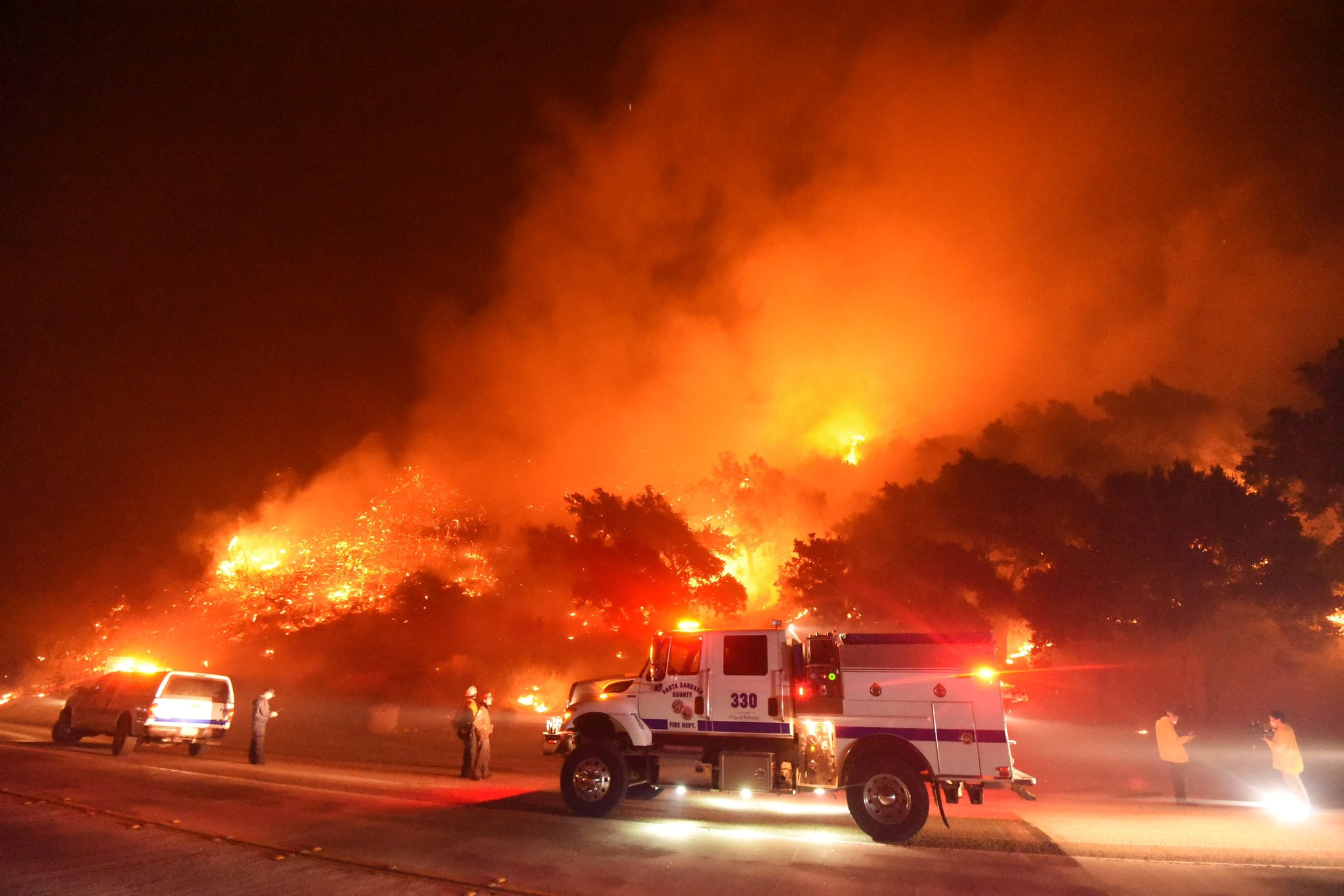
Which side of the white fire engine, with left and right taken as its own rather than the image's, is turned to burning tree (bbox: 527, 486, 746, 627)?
right

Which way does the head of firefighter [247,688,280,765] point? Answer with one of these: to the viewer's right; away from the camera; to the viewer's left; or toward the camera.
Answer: to the viewer's right

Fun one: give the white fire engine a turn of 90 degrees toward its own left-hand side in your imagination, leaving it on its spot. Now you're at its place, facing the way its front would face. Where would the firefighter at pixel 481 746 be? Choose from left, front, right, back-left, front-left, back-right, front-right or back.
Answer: back-right

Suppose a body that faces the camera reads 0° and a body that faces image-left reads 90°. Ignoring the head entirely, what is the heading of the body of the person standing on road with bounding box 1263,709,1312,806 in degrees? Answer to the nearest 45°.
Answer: approximately 90°

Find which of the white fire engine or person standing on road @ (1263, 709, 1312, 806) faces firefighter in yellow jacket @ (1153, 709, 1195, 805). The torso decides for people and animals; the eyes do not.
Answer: the person standing on road

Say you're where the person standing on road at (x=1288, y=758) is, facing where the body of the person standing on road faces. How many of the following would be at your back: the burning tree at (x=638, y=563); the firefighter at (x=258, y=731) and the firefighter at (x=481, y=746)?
0

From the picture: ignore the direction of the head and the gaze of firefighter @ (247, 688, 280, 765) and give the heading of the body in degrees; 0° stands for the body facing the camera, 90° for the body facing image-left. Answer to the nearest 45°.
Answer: approximately 270°

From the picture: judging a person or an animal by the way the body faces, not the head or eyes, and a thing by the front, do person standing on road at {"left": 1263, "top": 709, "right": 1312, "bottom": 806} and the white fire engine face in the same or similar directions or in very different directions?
same or similar directions

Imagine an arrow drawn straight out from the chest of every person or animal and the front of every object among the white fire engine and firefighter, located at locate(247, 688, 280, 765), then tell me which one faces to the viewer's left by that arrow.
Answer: the white fire engine

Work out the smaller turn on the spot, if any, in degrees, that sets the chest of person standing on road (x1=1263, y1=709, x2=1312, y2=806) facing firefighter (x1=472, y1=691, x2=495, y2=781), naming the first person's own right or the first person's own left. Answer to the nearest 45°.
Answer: approximately 45° to the first person's own left

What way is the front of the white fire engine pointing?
to the viewer's left

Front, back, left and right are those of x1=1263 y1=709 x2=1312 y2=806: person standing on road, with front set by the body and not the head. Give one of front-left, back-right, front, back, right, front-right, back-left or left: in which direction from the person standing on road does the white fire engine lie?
front-left

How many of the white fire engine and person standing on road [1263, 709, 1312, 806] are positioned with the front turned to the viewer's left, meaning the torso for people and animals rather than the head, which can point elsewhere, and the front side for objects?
2

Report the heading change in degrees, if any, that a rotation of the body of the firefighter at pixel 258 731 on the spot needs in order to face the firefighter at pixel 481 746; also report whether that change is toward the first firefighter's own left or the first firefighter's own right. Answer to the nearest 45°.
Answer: approximately 45° to the first firefighter's own right

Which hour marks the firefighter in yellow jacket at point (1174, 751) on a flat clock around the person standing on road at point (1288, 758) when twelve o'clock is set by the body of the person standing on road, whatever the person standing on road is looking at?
The firefighter in yellow jacket is roughly at 12 o'clock from the person standing on road.
